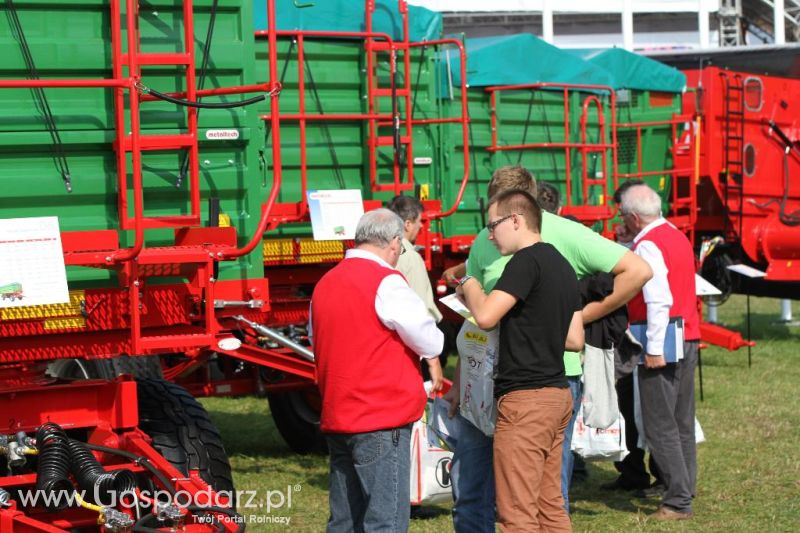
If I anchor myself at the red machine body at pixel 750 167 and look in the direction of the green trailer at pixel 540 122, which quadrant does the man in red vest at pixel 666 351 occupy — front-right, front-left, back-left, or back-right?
front-left

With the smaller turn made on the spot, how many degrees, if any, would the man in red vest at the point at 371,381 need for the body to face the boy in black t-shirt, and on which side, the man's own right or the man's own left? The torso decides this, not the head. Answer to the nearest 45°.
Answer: approximately 45° to the man's own right

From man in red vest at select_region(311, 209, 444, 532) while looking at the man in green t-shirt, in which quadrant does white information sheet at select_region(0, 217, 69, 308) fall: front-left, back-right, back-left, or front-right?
back-left

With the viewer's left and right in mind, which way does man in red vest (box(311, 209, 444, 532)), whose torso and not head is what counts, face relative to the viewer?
facing away from the viewer and to the right of the viewer

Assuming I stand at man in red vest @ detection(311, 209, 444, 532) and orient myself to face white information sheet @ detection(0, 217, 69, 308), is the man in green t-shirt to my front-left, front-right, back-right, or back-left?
back-right

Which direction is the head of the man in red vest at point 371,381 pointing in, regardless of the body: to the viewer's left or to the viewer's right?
to the viewer's right

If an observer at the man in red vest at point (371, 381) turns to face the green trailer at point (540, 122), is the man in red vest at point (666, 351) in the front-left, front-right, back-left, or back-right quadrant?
front-right

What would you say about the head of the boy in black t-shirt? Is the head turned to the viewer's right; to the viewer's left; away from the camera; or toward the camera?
to the viewer's left

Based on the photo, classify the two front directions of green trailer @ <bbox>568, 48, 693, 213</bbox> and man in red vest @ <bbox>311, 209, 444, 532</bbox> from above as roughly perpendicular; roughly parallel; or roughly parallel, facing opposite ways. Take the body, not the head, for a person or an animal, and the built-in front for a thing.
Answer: roughly perpendicular

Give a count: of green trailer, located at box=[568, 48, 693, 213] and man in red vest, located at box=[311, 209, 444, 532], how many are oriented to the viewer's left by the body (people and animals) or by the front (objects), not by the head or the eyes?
0

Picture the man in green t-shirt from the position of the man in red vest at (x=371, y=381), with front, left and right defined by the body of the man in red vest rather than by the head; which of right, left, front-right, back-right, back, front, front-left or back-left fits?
front

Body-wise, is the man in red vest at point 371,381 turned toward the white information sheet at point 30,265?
no
